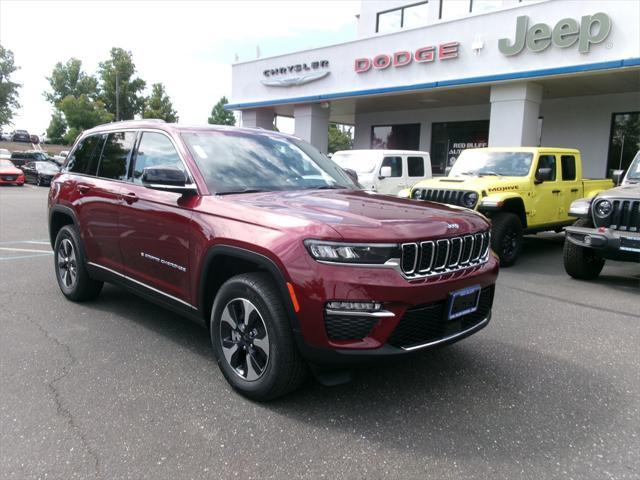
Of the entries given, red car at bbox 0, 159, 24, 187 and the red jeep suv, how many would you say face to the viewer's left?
0

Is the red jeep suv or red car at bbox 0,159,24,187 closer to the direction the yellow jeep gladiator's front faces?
the red jeep suv

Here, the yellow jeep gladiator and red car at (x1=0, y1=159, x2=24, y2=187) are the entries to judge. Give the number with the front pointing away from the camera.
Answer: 0

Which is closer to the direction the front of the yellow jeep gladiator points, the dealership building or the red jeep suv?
the red jeep suv

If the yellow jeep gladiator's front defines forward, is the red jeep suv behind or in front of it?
in front

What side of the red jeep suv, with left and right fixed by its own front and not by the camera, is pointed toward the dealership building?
left

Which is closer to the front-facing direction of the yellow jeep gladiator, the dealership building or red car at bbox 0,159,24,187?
the red car

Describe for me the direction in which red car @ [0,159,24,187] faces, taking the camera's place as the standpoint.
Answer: facing the viewer and to the right of the viewer
